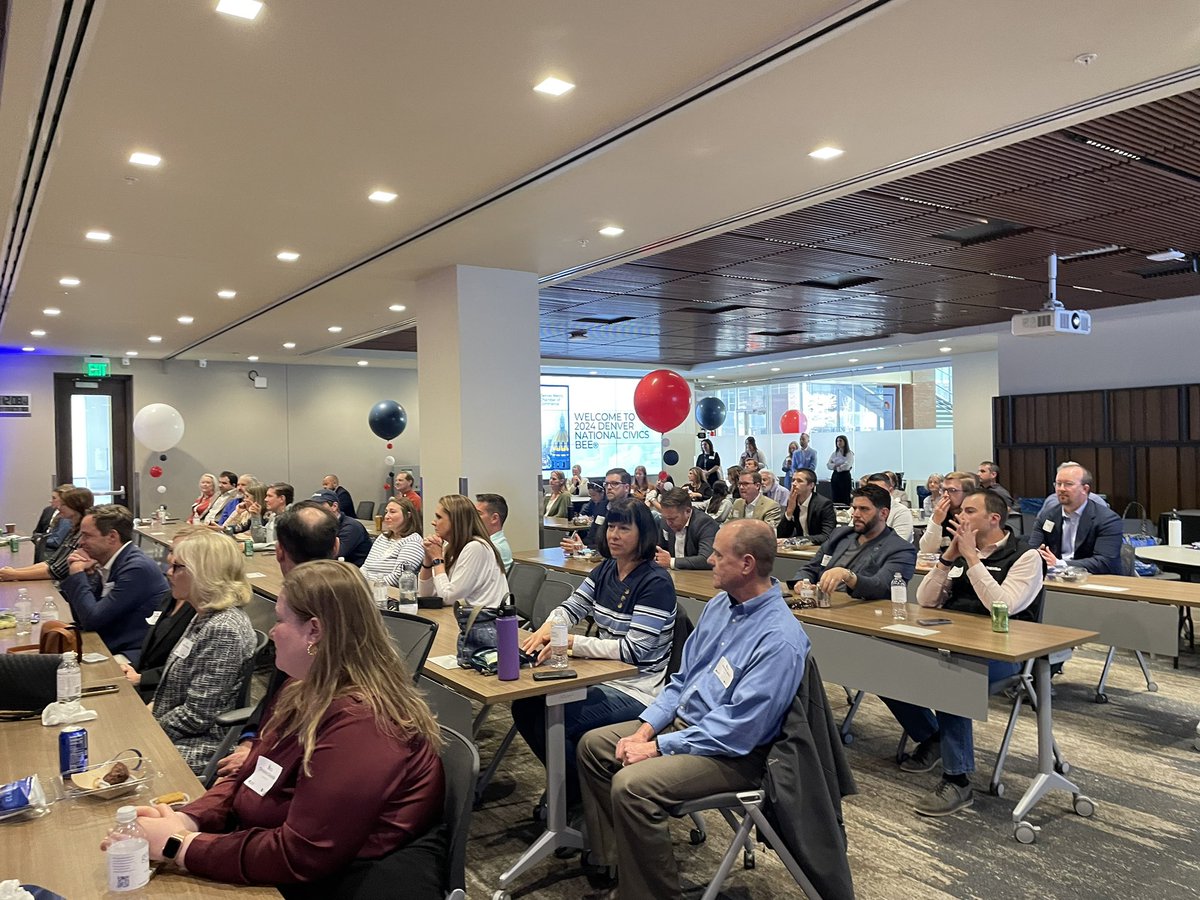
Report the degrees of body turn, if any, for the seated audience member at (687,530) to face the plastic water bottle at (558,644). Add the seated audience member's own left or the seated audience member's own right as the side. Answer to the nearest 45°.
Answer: approximately 45° to the seated audience member's own left

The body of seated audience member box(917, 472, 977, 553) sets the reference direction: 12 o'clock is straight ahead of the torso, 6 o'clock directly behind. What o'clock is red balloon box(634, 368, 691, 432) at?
The red balloon is roughly at 3 o'clock from the seated audience member.

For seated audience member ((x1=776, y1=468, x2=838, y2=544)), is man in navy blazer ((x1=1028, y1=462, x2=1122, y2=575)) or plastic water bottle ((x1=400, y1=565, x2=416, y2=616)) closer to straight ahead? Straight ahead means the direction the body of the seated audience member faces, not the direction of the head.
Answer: the plastic water bottle
